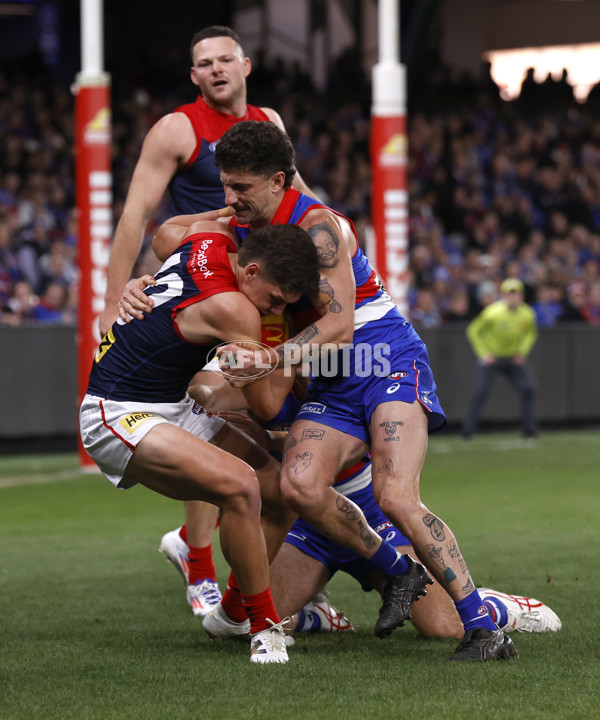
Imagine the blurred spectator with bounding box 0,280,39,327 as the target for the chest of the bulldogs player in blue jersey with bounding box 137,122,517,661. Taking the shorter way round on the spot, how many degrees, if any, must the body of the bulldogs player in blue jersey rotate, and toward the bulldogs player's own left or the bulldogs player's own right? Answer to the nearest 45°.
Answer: approximately 135° to the bulldogs player's own right

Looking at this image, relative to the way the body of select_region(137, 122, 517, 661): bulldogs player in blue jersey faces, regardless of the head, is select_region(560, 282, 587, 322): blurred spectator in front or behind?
behind

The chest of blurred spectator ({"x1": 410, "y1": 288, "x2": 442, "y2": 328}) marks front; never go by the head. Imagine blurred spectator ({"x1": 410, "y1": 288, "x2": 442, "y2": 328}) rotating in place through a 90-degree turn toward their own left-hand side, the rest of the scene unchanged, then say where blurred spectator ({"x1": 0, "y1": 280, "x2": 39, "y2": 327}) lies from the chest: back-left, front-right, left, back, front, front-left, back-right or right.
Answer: back-right

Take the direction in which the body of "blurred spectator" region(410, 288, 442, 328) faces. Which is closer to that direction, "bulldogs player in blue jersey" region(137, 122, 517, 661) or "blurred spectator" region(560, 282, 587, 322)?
the bulldogs player in blue jersey

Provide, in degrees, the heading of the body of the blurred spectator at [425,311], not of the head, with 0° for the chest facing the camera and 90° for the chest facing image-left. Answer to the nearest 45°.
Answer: approximately 0°

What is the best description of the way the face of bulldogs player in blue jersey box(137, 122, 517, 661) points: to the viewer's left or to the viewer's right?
to the viewer's left

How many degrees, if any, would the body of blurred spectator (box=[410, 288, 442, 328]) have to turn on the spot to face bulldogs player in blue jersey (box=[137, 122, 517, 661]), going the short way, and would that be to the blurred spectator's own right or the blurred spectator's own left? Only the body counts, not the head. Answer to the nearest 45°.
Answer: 0° — they already face them

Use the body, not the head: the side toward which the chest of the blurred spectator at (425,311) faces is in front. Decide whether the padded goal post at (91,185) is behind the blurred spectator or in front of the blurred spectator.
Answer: in front

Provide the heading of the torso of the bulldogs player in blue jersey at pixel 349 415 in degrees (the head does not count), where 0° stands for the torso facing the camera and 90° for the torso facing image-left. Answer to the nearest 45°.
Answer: approximately 45°

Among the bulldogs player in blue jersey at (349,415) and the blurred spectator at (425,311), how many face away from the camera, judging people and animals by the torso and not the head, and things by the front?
0

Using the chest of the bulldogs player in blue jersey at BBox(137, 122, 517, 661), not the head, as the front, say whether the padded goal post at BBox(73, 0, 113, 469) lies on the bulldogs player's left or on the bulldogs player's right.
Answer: on the bulldogs player's right
